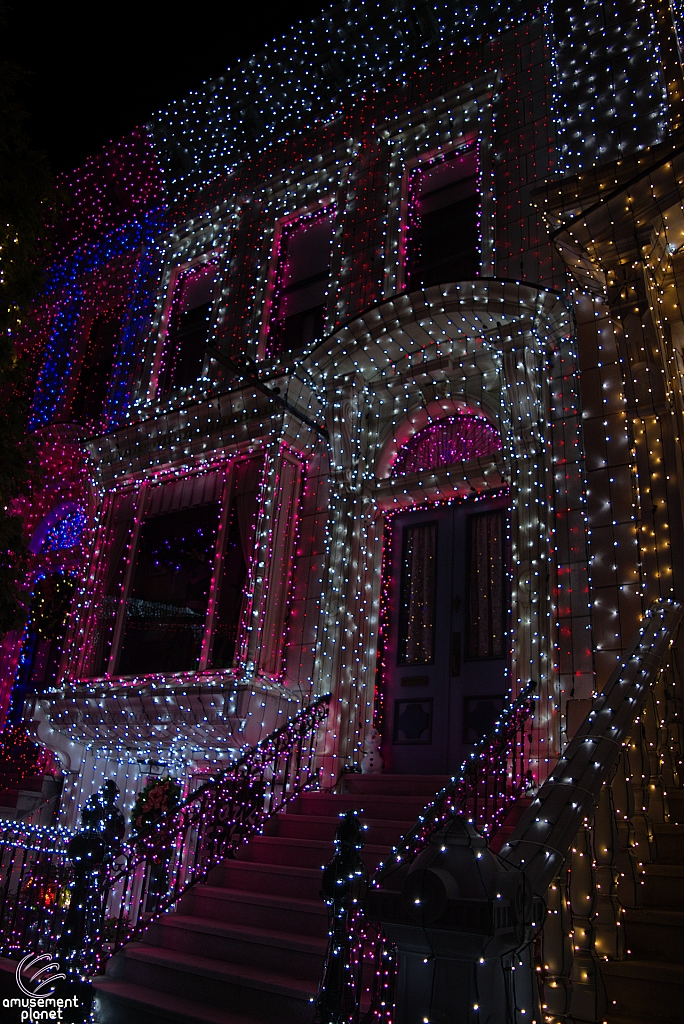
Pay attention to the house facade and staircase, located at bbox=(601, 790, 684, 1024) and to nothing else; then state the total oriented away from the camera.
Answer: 0

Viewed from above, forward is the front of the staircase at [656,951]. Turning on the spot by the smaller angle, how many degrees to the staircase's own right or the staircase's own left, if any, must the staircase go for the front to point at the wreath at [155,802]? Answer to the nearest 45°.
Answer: approximately 90° to the staircase's own right

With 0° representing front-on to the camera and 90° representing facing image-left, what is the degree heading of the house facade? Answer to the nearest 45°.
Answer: approximately 45°

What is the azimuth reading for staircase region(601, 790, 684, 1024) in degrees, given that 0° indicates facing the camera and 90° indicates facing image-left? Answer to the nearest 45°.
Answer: approximately 45°
